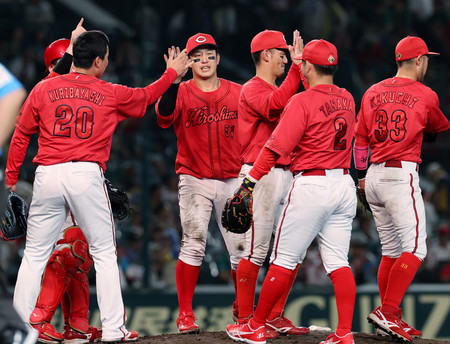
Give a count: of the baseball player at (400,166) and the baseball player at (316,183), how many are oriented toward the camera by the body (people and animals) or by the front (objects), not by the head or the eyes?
0

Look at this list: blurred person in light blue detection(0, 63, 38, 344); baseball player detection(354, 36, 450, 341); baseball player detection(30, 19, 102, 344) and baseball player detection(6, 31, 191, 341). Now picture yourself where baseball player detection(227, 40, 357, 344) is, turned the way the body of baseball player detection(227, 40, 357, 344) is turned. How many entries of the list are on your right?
1

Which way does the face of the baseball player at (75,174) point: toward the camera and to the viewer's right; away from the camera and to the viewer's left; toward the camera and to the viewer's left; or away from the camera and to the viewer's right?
away from the camera and to the viewer's right

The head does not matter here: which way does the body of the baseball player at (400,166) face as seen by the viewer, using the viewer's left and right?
facing away from the viewer and to the right of the viewer

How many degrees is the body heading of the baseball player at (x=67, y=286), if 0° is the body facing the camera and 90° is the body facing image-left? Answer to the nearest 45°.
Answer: approximately 315°

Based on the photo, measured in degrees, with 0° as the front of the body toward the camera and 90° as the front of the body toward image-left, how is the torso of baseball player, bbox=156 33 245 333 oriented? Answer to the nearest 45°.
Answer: approximately 0°

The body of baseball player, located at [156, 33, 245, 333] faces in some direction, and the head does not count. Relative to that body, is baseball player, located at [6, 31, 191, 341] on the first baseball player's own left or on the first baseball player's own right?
on the first baseball player's own right

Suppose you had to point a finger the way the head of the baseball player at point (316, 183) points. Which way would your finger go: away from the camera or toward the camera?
away from the camera

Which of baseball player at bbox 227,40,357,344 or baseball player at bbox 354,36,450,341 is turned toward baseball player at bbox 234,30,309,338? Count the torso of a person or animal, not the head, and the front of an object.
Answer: baseball player at bbox 227,40,357,344

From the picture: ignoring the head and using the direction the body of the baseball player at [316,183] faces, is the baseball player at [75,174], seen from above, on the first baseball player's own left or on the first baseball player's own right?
on the first baseball player's own left

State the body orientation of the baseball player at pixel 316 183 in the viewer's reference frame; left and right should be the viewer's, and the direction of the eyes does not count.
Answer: facing away from the viewer and to the left of the viewer
